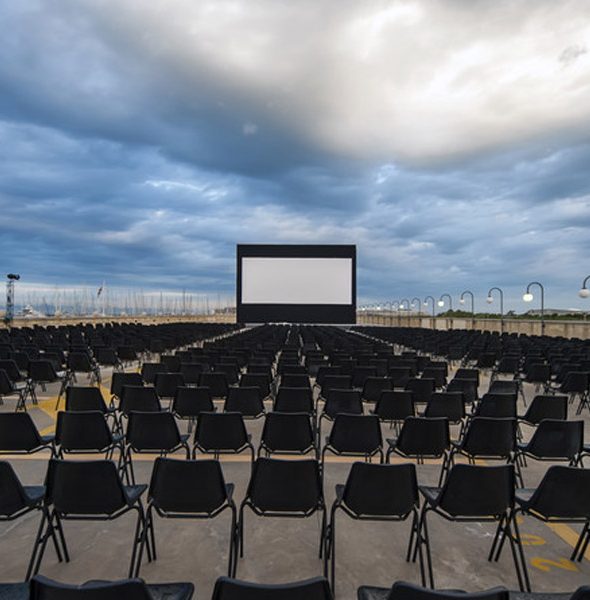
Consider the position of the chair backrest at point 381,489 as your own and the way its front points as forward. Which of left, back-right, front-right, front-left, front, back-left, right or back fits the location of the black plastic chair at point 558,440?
front-right

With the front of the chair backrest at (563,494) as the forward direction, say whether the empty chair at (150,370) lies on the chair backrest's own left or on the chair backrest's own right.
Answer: on the chair backrest's own left

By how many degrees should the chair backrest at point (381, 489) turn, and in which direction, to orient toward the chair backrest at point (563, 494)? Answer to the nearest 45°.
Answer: approximately 90° to its right

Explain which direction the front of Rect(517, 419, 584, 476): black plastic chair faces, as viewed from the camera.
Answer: facing away from the viewer and to the left of the viewer

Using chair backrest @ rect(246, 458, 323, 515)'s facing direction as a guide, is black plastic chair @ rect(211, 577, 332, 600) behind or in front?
behind

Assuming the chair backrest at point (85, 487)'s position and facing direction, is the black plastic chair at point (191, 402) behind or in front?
in front

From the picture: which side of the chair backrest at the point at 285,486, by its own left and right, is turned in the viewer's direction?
back

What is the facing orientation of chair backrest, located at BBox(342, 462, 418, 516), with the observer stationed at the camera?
facing away from the viewer

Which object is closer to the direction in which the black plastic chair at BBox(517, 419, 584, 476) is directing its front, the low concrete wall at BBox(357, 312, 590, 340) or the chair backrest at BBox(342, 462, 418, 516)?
the low concrete wall

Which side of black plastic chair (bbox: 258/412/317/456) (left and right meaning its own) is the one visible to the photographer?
back

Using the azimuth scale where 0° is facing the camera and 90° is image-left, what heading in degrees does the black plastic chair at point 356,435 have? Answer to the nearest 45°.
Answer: approximately 180°

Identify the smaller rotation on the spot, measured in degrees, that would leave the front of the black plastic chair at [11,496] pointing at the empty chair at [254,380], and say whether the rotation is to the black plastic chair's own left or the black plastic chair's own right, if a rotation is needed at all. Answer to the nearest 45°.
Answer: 0° — it already faces it
